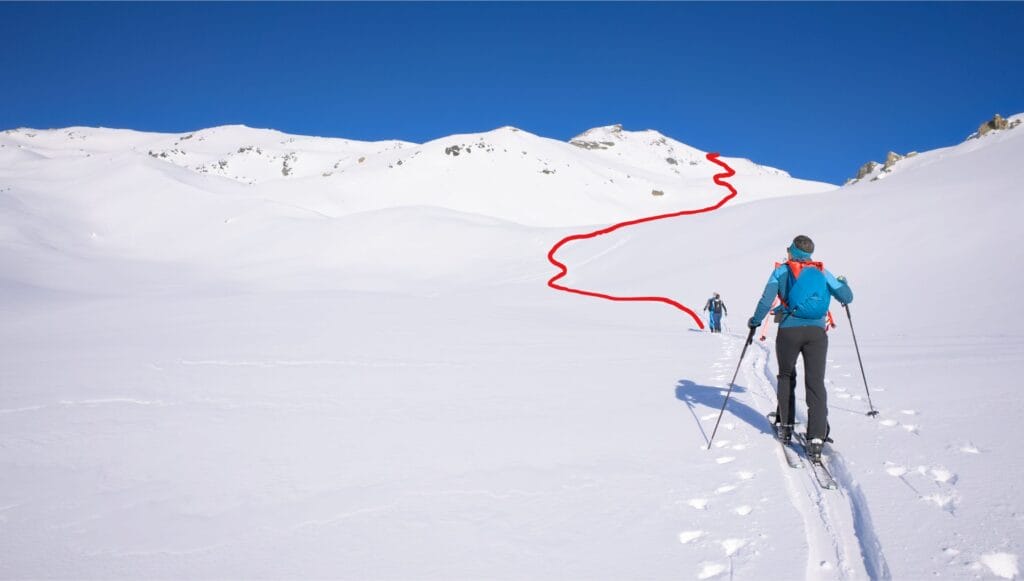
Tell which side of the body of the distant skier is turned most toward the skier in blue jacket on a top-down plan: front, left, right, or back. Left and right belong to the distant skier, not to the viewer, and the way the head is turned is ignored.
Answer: back

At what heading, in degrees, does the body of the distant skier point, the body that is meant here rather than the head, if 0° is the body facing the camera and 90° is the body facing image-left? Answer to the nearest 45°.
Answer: approximately 180°
